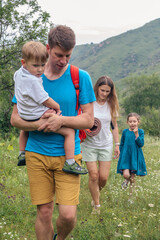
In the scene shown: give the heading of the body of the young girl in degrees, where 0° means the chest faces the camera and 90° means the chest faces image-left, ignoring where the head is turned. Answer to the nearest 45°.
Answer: approximately 0°

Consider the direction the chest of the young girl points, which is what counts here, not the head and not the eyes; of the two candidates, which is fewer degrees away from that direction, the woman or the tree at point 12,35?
the woman

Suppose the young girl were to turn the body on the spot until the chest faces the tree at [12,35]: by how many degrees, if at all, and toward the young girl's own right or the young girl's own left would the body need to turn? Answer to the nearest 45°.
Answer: approximately 135° to the young girl's own right

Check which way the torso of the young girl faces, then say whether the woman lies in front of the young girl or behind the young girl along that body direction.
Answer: in front
